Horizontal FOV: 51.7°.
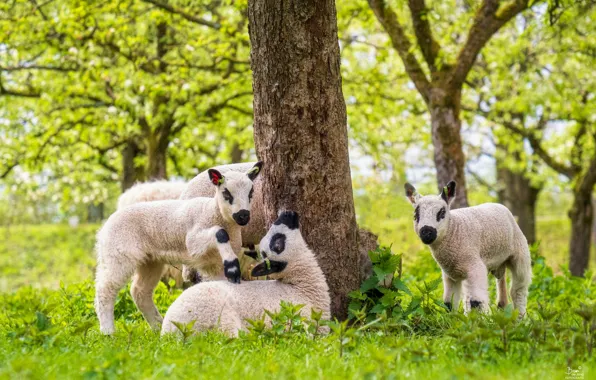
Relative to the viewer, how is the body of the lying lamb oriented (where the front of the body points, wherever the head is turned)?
to the viewer's right

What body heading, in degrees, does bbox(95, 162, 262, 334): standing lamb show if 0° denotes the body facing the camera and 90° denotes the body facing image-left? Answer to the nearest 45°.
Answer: approximately 270°

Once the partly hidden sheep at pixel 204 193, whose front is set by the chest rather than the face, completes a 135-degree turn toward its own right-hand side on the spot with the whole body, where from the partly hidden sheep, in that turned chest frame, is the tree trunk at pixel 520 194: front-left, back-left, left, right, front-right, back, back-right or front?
back

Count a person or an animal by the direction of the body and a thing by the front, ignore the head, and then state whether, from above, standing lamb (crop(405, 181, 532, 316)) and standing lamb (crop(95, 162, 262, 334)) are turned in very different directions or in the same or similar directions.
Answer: very different directions

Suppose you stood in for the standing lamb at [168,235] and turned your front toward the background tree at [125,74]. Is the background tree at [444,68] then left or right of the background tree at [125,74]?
right

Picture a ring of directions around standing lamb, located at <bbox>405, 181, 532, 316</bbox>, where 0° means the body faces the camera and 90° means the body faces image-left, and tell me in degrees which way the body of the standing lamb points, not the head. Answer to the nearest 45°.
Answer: approximately 45°

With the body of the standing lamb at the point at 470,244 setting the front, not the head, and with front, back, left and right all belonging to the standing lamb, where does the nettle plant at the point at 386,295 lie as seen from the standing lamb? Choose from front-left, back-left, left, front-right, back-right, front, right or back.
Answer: front

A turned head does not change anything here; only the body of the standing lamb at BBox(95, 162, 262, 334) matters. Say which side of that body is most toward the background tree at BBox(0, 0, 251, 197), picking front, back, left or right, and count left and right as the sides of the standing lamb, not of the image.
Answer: left

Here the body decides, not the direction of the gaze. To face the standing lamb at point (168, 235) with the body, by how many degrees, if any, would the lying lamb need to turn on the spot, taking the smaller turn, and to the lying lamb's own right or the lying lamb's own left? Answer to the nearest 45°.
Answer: approximately 135° to the lying lamb's own left

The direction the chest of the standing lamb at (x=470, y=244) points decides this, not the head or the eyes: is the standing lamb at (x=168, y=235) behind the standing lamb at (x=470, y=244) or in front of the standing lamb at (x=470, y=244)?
in front

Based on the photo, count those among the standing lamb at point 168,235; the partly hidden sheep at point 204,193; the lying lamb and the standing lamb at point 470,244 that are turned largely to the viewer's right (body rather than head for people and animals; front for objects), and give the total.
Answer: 3

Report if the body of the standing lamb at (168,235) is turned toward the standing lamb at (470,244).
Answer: yes

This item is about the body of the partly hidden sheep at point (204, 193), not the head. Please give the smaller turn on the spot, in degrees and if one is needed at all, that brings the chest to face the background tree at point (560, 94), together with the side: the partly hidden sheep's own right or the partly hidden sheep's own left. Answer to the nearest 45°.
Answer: approximately 45° to the partly hidden sheep's own left

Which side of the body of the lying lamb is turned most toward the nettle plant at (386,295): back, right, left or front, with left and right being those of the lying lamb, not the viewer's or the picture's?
front

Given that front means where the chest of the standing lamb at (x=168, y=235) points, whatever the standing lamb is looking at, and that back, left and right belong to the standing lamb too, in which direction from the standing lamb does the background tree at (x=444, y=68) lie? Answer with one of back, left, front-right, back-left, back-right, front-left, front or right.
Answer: front-left

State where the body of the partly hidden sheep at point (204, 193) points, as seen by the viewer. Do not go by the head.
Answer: to the viewer's right
